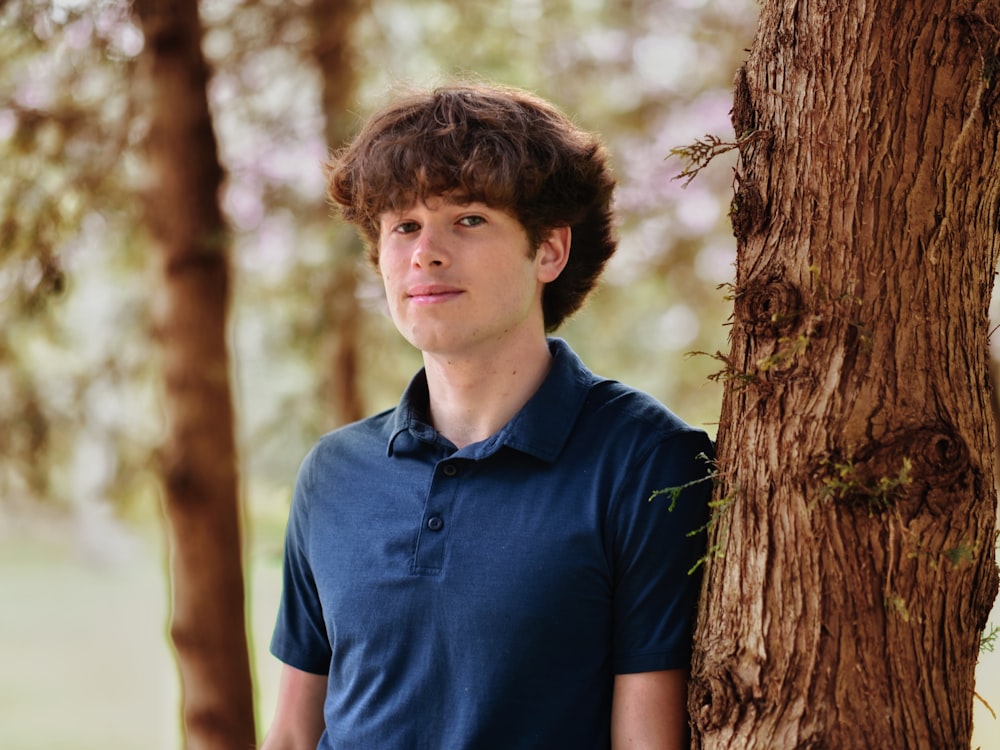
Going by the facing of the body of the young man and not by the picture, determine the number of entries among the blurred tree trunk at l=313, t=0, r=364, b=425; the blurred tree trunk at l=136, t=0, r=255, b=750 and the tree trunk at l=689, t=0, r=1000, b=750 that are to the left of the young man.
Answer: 1

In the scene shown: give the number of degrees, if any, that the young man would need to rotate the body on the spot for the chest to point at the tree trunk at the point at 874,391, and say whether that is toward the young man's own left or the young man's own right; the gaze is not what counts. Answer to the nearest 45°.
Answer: approximately 90° to the young man's own left

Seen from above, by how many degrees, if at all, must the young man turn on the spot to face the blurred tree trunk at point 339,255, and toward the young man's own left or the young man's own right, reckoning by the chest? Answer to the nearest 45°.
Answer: approximately 135° to the young man's own right

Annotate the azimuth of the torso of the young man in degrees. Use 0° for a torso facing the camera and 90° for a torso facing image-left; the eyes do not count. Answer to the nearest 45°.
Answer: approximately 45°
